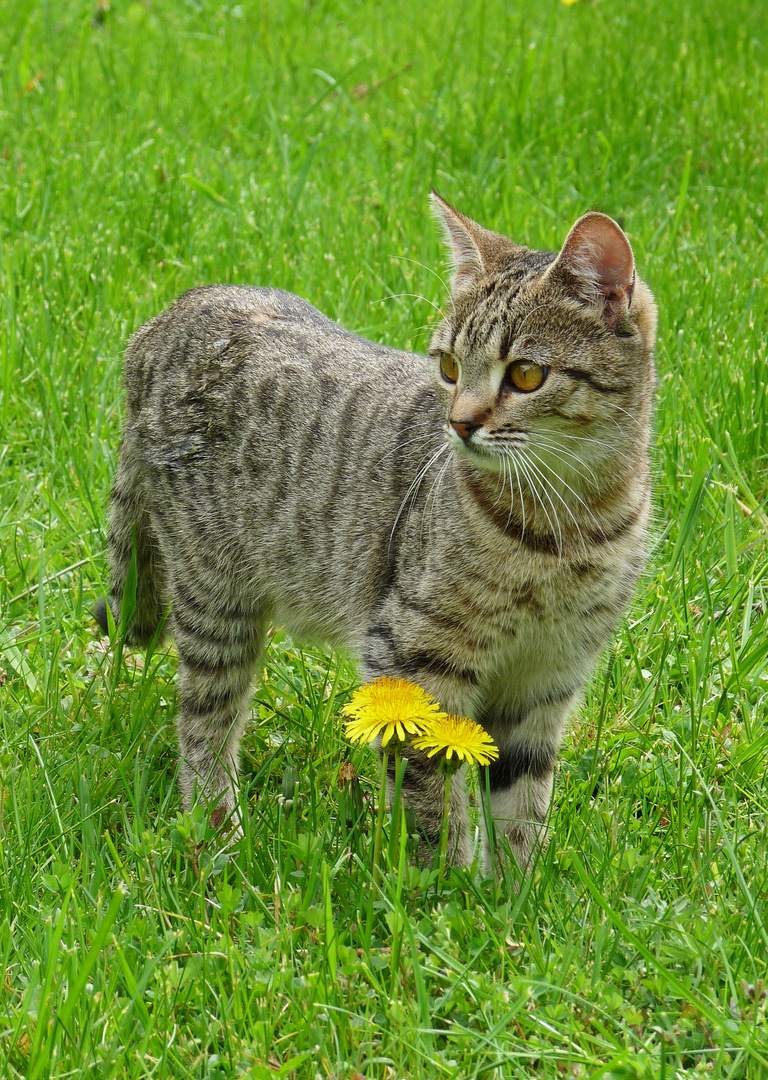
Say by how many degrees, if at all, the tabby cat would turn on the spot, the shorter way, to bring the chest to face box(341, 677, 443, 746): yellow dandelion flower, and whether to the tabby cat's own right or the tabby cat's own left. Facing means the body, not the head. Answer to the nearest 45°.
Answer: approximately 45° to the tabby cat's own right

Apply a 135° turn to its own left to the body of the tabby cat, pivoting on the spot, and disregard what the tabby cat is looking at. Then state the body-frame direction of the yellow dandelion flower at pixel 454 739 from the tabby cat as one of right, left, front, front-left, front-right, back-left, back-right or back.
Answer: back

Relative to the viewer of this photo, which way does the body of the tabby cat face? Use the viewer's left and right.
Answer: facing the viewer and to the right of the viewer
